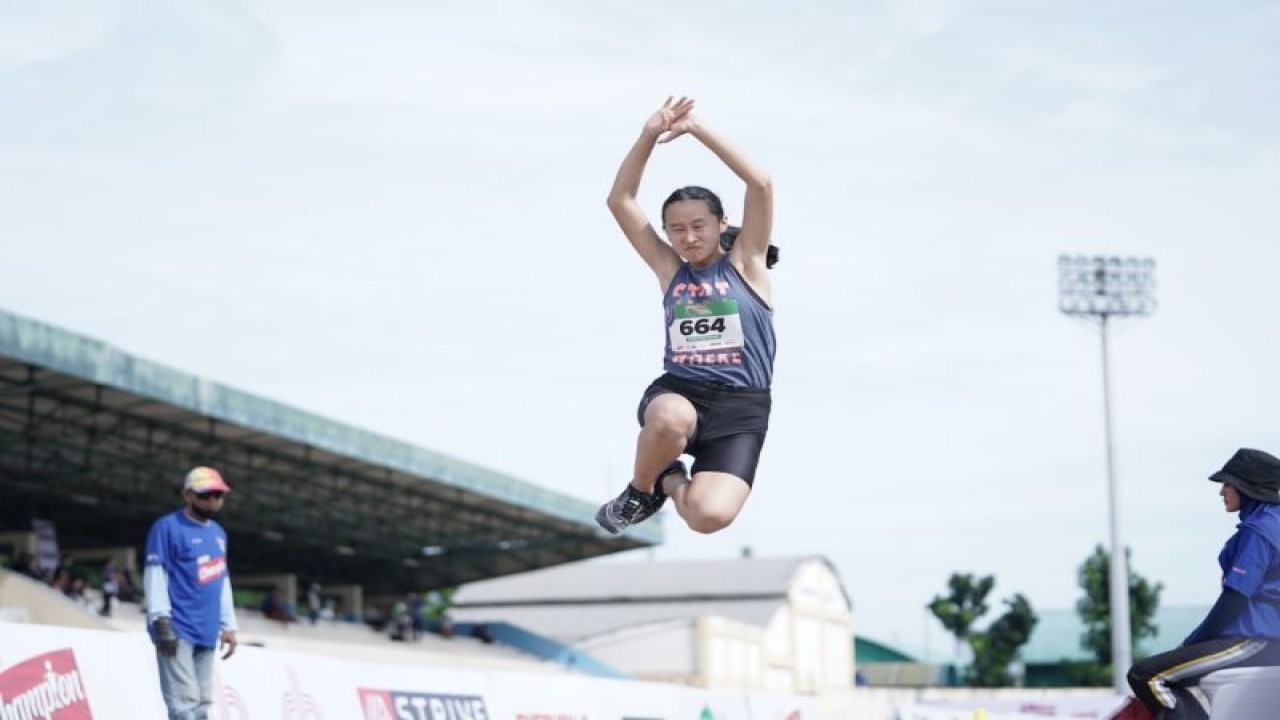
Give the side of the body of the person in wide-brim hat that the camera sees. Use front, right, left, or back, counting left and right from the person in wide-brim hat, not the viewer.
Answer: left

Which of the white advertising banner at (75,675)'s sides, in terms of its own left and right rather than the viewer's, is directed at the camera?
front

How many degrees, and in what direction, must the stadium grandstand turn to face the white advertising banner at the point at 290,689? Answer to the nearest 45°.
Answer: approximately 45° to its right

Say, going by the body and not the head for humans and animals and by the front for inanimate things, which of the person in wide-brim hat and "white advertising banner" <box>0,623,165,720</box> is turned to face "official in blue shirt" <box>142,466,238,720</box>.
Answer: the person in wide-brim hat

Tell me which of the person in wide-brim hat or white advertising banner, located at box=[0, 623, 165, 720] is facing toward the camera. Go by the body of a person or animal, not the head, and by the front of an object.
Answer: the white advertising banner

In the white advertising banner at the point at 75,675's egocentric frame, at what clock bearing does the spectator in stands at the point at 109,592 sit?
The spectator in stands is roughly at 6 o'clock from the white advertising banner.

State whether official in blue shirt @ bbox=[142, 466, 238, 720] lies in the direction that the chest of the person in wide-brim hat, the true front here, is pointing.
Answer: yes

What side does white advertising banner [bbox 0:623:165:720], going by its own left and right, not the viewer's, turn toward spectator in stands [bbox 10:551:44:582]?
back

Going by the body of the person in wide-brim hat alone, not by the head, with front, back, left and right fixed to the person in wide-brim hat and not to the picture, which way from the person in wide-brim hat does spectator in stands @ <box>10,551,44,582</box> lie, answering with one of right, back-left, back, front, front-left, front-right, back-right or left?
front-right

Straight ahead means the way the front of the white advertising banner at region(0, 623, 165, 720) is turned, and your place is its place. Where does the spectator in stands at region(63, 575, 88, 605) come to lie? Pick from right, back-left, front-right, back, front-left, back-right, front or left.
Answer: back

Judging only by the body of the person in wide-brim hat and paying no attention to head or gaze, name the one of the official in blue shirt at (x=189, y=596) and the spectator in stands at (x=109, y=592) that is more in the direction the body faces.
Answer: the official in blue shirt

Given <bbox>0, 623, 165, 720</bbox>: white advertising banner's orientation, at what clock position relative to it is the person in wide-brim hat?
The person in wide-brim hat is roughly at 10 o'clock from the white advertising banner.

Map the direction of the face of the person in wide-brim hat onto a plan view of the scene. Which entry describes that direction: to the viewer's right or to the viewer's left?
to the viewer's left

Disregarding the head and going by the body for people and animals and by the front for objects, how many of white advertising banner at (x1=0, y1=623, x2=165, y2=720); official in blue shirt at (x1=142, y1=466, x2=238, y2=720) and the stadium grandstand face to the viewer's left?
0

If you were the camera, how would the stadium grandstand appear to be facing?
facing the viewer and to the right of the viewer
